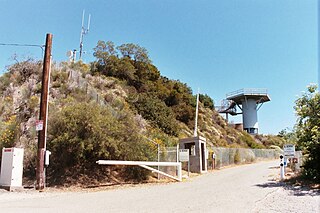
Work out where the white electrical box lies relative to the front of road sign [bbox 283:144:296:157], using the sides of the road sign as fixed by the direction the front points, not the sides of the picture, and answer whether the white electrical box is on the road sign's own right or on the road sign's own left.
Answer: on the road sign's own right

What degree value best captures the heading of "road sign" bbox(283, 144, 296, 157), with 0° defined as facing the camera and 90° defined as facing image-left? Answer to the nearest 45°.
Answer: approximately 0°

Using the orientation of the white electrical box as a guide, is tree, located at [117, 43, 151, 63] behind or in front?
behind

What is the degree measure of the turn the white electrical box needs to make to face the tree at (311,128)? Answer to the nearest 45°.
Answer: approximately 90° to its left

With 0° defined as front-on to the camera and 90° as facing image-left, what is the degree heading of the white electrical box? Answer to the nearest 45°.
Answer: approximately 45°

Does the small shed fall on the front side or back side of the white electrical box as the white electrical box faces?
on the back side

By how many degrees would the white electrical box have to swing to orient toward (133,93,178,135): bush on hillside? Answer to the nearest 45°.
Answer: approximately 180°

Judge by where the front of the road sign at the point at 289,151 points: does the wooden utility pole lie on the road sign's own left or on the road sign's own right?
on the road sign's own right
